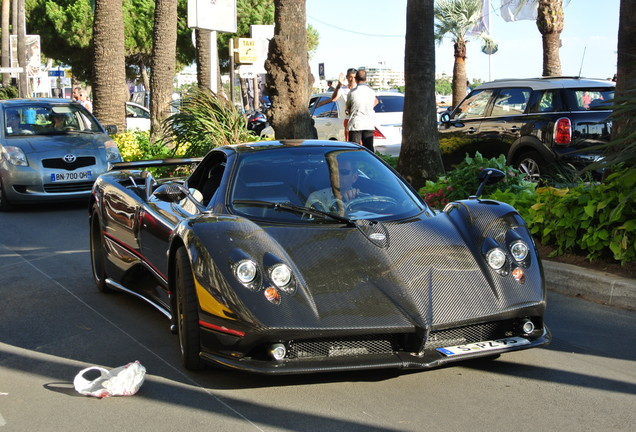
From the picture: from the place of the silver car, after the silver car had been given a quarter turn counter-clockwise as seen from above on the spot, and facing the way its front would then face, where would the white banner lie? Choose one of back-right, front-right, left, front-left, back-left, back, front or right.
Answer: front

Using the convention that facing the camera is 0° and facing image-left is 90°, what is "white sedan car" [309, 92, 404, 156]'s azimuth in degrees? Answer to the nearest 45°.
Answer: approximately 135°

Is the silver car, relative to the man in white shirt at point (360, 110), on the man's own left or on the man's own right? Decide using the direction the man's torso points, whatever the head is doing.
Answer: on the man's own left

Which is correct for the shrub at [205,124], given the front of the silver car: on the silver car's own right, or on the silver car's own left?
on the silver car's own left

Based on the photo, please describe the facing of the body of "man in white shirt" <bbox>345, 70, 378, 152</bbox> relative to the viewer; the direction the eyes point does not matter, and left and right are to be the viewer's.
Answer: facing away from the viewer

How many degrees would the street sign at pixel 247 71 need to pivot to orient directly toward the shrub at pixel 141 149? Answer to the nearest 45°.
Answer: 0° — it already faces it

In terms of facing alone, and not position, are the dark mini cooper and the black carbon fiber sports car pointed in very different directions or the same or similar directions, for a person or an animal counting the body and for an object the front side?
very different directions

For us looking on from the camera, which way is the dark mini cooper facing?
facing away from the viewer and to the left of the viewer

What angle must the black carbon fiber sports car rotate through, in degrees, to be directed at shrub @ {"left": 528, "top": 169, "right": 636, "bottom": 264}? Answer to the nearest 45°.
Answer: approximately 90° to its left
